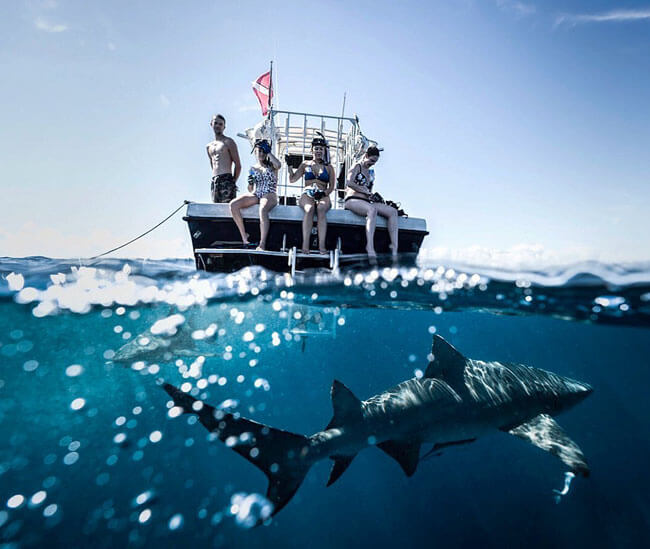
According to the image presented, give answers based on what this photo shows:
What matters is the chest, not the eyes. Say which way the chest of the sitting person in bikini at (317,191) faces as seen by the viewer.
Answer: toward the camera

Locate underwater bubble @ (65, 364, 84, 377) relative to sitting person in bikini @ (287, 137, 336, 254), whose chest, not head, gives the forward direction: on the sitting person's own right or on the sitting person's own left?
on the sitting person's own right

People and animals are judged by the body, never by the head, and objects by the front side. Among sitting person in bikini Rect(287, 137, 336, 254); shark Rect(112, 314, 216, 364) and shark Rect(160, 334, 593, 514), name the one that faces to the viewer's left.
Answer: shark Rect(112, 314, 216, 364)

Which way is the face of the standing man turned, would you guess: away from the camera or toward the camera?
toward the camera

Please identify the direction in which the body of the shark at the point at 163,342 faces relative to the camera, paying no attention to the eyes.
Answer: to the viewer's left

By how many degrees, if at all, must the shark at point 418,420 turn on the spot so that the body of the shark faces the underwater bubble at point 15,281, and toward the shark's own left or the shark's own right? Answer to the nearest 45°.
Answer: approximately 180°

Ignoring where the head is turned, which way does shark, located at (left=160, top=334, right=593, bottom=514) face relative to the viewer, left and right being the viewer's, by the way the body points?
facing to the right of the viewer

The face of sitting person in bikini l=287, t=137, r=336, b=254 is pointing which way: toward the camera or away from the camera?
toward the camera
